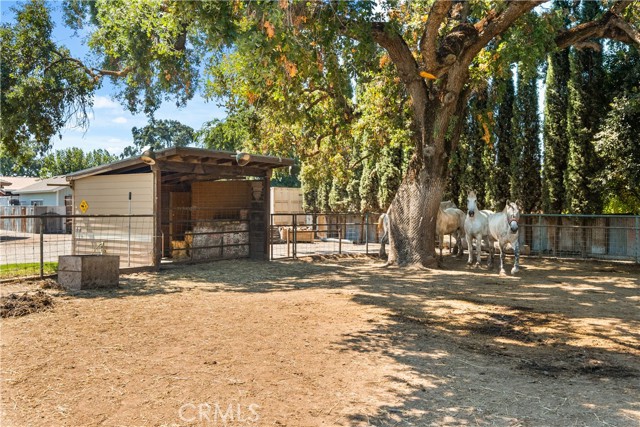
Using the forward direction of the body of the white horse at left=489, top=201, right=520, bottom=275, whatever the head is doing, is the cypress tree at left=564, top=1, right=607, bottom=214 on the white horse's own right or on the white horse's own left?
on the white horse's own left

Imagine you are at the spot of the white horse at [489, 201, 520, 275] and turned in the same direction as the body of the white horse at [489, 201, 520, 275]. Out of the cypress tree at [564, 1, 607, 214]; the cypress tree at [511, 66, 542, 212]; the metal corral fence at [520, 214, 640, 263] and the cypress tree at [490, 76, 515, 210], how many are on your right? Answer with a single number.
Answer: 0

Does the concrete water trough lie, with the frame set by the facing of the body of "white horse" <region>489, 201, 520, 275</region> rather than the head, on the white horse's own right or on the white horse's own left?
on the white horse's own right

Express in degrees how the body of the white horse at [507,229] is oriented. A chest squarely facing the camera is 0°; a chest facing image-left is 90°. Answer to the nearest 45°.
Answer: approximately 315°

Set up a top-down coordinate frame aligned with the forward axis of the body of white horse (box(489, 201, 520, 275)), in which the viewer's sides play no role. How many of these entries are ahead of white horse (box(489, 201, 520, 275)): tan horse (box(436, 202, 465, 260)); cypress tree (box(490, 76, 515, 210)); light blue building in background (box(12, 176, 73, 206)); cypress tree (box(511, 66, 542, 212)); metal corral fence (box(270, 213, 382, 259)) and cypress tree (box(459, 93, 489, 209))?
0

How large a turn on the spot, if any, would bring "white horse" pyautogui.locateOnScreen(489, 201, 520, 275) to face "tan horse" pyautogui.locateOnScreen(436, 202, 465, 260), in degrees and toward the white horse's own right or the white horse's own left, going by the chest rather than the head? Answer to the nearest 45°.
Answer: approximately 180°

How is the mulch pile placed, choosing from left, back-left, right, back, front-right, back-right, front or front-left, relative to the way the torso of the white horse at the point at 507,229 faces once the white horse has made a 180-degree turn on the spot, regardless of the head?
left

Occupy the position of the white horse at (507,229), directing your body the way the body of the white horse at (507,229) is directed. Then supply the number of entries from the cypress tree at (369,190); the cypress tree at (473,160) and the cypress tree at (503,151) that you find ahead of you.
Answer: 0

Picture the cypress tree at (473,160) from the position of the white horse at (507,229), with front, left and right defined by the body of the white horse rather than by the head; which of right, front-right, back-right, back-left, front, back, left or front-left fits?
back-left

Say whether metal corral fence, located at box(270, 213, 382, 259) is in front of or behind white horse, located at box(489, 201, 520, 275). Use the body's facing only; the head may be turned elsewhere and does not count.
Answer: behind

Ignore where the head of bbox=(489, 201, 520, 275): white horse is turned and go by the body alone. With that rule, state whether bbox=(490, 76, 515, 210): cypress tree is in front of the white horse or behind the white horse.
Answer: behind

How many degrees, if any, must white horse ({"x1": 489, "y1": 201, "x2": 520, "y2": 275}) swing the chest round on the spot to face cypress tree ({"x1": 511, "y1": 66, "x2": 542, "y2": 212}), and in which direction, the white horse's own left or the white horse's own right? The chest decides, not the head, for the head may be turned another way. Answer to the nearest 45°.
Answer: approximately 135° to the white horse's own left

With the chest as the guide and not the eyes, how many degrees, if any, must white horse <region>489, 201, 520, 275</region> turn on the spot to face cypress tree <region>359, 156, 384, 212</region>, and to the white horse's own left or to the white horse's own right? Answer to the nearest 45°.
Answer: approximately 180°
